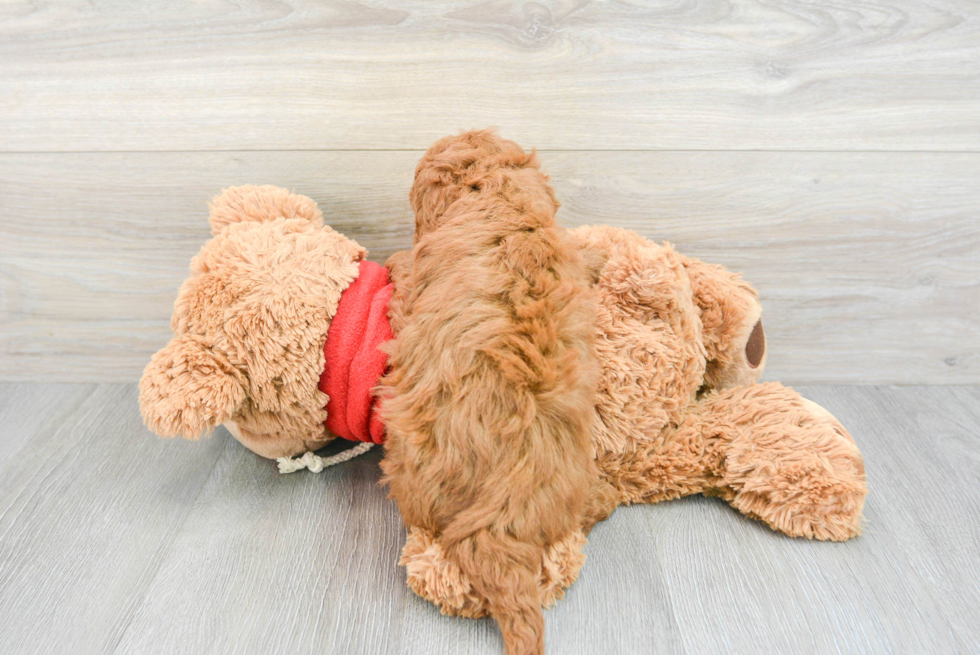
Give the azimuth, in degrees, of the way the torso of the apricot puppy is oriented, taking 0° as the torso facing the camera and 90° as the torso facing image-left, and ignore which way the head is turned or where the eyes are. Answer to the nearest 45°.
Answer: approximately 180°
